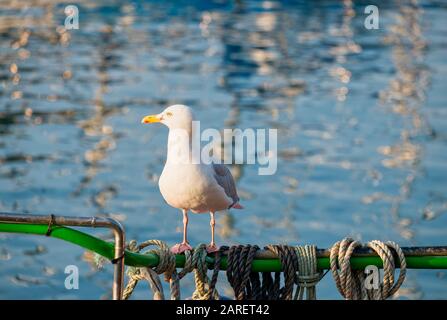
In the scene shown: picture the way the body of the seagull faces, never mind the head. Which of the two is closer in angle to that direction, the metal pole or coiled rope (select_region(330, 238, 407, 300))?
the metal pole

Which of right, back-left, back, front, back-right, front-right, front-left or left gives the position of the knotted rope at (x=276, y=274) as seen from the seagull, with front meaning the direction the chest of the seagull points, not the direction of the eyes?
left

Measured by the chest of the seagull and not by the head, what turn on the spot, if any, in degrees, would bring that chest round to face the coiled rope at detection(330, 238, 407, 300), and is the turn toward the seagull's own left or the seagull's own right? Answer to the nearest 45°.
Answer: approximately 90° to the seagull's own left

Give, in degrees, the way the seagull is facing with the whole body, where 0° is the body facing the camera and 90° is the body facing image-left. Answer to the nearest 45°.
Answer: approximately 45°
